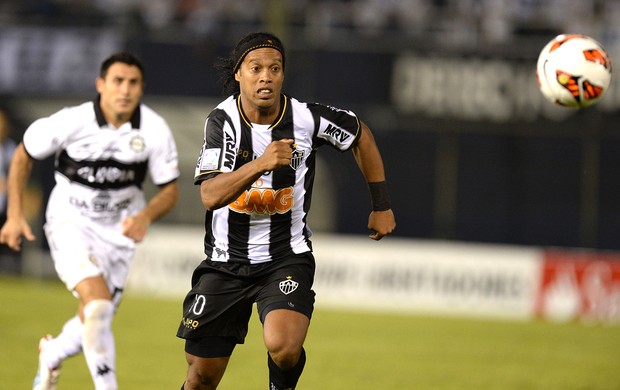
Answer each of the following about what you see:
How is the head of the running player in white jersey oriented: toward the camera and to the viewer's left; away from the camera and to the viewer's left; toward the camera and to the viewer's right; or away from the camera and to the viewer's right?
toward the camera and to the viewer's right

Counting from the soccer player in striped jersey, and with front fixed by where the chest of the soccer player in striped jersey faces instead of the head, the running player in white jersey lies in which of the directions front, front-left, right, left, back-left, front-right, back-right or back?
back-right

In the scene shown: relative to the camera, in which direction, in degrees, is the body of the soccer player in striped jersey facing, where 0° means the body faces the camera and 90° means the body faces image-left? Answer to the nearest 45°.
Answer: approximately 0°

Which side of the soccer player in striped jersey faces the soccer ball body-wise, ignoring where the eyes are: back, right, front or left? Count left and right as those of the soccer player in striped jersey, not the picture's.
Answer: left
